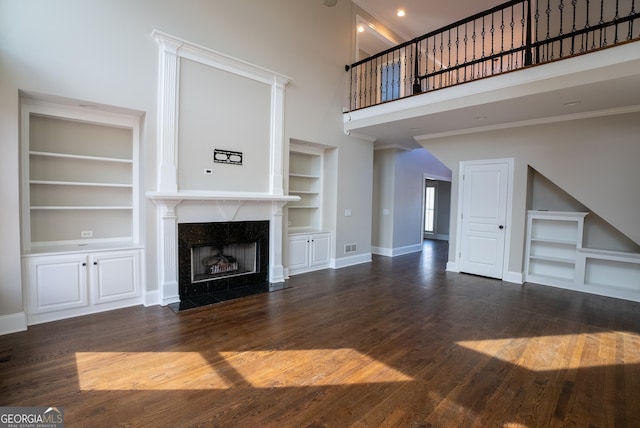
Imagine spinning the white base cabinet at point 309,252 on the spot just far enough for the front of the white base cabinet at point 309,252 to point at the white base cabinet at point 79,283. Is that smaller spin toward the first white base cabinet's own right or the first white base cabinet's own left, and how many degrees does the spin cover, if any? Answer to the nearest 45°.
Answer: approximately 90° to the first white base cabinet's own right

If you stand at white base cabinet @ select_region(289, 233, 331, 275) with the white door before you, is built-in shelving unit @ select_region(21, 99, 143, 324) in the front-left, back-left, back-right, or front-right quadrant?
back-right

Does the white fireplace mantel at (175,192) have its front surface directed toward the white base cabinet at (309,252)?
no

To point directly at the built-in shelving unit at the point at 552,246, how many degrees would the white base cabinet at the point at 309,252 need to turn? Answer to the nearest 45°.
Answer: approximately 45° to its left

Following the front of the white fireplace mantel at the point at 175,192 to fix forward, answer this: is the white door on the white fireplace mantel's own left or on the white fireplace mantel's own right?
on the white fireplace mantel's own left

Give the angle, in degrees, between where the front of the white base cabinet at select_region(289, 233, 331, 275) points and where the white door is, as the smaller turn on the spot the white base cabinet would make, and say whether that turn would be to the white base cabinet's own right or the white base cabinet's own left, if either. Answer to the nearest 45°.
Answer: approximately 45° to the white base cabinet's own left

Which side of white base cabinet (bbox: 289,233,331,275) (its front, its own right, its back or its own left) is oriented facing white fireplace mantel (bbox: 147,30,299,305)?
right

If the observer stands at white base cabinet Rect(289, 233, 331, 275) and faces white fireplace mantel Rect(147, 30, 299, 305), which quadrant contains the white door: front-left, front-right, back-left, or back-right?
back-left

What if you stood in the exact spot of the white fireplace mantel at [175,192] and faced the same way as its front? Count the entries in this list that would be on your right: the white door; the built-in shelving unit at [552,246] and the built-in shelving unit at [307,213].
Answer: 0

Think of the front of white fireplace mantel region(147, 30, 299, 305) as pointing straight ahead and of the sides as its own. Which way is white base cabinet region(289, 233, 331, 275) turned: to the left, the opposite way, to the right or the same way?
the same way

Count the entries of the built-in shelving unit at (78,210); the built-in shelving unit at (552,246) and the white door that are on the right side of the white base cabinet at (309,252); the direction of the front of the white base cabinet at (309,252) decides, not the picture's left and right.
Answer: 1

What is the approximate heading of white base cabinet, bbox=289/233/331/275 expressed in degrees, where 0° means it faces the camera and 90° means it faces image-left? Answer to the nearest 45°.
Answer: approximately 315°

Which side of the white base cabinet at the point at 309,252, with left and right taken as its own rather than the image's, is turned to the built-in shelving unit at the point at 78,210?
right

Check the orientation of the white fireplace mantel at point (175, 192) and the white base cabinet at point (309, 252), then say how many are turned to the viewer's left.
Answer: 0

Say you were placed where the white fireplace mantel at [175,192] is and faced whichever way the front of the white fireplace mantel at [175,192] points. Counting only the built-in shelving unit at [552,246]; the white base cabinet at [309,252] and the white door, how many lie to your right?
0

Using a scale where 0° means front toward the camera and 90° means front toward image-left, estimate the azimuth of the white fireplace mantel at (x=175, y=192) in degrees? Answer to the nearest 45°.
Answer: approximately 315°
